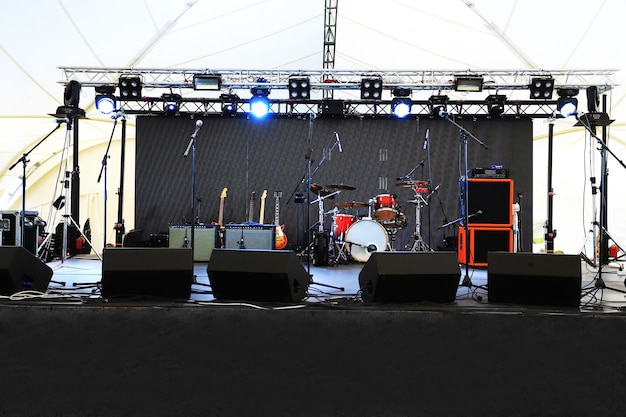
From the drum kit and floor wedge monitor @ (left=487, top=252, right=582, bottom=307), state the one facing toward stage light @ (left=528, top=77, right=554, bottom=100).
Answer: the floor wedge monitor

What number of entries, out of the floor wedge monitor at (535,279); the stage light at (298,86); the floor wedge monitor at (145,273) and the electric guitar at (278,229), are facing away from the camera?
2

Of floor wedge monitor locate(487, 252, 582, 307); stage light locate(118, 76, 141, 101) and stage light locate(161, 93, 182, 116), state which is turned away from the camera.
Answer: the floor wedge monitor

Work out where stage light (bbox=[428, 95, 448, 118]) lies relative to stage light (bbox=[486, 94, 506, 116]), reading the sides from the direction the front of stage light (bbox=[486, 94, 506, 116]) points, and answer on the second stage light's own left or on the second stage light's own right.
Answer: on the second stage light's own right

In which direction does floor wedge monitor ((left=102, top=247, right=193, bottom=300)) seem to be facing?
away from the camera

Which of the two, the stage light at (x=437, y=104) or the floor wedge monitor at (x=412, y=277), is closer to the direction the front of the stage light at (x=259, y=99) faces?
the floor wedge monitor

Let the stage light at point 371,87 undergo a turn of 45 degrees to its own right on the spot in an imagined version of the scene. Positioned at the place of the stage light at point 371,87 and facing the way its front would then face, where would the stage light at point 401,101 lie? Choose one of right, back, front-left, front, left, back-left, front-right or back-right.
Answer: back

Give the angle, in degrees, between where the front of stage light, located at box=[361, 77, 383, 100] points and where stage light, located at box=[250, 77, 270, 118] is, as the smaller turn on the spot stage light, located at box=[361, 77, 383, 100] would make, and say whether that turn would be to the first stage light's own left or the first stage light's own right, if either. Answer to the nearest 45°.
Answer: approximately 90° to the first stage light's own right

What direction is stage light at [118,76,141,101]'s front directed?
toward the camera

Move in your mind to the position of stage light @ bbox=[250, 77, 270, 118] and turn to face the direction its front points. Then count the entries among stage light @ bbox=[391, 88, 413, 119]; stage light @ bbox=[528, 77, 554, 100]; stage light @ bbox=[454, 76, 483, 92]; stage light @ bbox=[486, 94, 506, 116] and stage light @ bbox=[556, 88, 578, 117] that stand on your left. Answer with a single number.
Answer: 5

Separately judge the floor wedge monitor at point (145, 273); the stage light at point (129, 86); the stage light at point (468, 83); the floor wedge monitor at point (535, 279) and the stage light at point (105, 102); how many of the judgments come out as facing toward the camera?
3

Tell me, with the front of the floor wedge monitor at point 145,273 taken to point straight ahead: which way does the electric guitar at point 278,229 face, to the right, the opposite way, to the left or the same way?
the opposite way

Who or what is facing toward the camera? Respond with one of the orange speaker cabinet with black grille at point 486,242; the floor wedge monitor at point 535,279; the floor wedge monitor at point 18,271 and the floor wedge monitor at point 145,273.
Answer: the orange speaker cabinet with black grille

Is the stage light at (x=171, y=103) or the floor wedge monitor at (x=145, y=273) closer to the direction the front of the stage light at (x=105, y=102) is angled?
the floor wedge monitor

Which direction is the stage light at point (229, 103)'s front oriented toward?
toward the camera

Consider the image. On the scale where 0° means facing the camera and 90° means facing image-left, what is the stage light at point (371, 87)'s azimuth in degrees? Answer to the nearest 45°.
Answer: approximately 0°
